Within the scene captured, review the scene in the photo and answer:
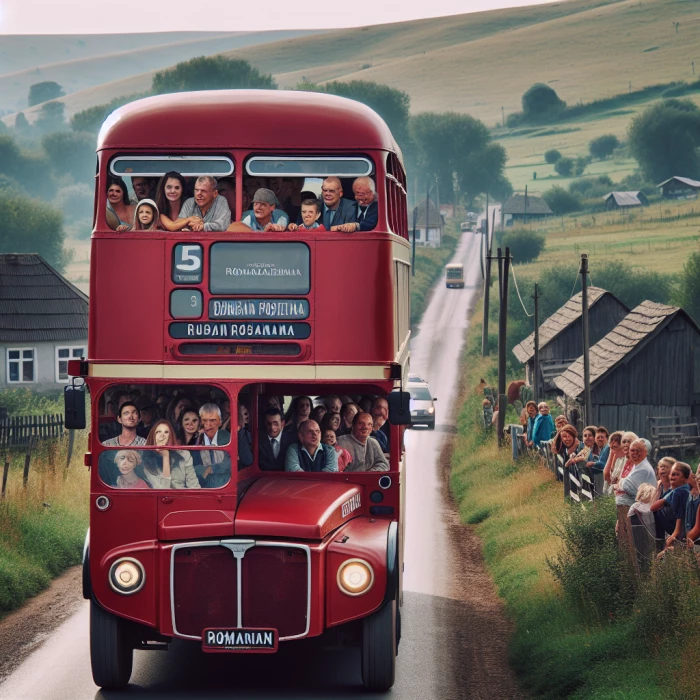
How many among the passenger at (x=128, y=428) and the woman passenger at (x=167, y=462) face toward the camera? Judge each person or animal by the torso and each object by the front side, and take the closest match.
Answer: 2

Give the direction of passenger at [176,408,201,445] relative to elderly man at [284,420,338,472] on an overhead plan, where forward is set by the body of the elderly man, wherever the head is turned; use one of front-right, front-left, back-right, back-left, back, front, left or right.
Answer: front-right

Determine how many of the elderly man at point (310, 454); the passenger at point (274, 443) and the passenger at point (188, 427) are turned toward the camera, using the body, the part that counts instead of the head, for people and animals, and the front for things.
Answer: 3

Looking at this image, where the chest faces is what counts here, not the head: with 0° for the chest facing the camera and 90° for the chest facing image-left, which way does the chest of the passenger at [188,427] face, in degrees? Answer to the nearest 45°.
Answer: approximately 0°

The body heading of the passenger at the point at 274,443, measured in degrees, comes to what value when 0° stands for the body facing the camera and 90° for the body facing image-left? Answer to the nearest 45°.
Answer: approximately 0°
